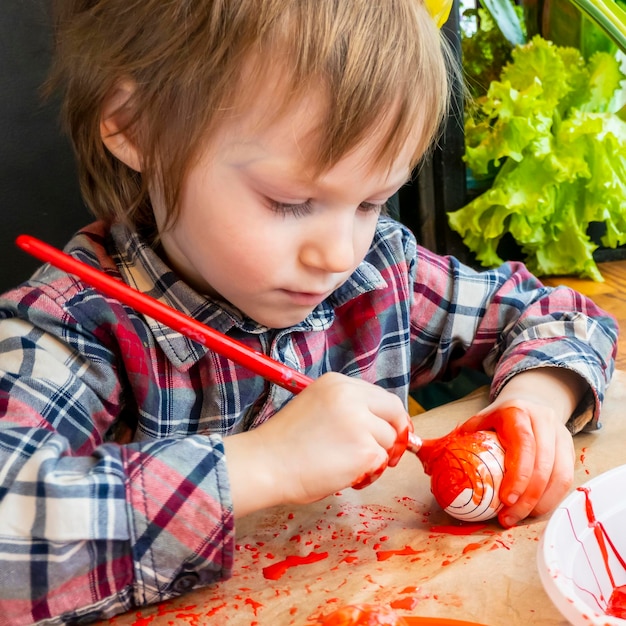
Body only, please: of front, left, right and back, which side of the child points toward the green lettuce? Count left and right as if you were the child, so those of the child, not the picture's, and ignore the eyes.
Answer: left

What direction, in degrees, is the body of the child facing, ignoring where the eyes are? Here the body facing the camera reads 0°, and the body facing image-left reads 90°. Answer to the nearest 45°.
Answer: approximately 315°

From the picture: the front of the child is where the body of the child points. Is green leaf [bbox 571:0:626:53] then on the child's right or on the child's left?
on the child's left
